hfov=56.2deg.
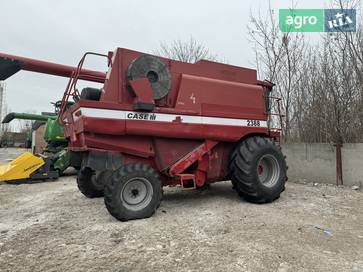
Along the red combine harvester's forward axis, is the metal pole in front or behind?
in front

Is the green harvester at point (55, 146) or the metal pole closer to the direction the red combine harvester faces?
the metal pole

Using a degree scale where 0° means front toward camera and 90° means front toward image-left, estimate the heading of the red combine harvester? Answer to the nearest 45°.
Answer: approximately 225°

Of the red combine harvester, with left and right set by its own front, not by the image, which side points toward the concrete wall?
front

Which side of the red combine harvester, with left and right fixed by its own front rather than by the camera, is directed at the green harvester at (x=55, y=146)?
left

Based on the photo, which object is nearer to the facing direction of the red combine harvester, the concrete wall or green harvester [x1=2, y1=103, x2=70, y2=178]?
the concrete wall
